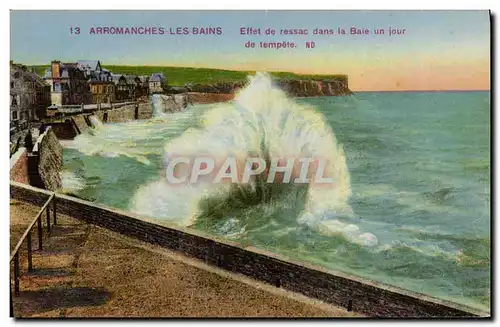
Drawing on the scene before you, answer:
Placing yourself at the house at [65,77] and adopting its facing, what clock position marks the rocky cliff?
The rocky cliff is roughly at 11 o'clock from the house.
